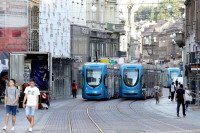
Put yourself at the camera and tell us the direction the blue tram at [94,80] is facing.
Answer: facing the viewer and to the left of the viewer

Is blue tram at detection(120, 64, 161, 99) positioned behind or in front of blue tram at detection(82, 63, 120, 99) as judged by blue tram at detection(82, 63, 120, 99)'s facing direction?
behind
